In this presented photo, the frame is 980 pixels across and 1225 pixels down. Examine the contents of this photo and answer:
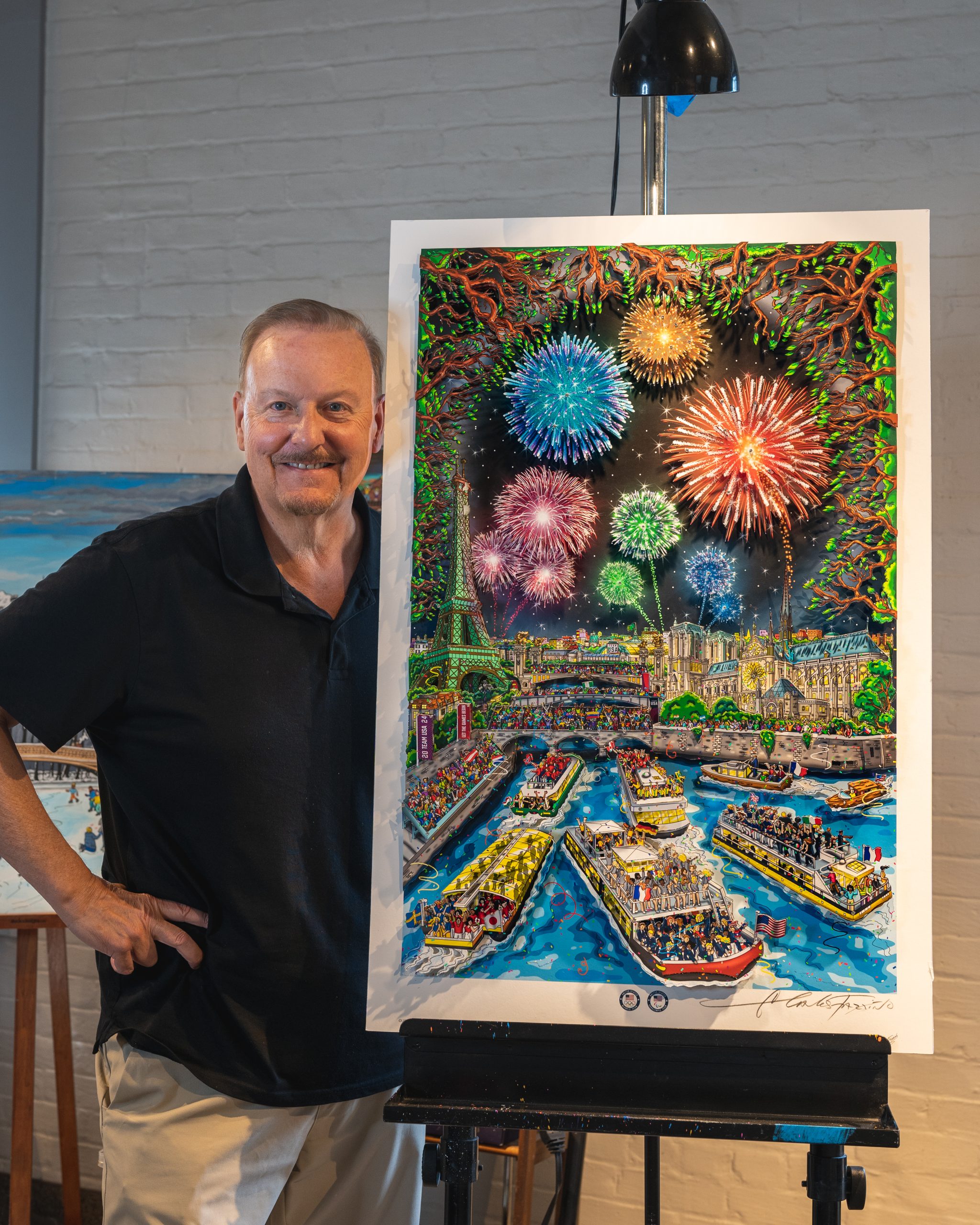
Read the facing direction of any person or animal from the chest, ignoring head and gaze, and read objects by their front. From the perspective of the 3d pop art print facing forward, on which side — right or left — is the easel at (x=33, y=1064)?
on its right

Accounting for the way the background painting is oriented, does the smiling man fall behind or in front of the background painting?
in front

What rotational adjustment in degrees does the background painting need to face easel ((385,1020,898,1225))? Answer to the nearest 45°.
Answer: approximately 45° to its left

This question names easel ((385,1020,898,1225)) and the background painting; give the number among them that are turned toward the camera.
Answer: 2

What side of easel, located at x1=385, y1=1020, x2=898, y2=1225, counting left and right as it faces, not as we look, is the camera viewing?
front

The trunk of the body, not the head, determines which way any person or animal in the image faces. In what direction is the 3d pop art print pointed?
toward the camera

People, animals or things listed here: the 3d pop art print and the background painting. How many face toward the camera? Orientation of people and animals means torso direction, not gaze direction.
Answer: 2
